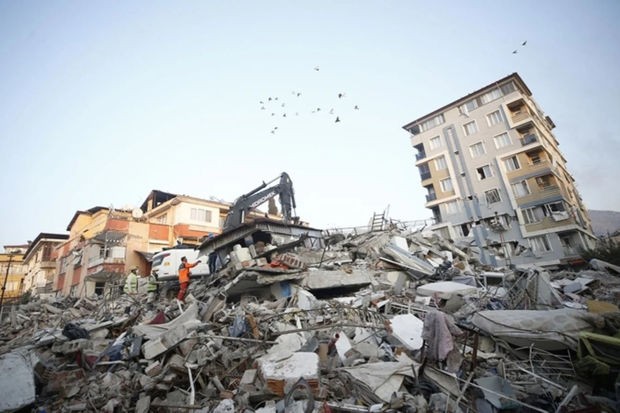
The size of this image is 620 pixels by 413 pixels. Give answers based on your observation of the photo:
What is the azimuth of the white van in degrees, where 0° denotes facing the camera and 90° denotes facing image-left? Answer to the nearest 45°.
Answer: approximately 45°

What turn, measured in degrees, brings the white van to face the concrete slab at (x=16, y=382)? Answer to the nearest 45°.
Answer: approximately 45° to its left

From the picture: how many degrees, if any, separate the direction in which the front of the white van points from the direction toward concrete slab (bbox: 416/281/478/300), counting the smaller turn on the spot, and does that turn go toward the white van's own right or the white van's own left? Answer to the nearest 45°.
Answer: approximately 90° to the white van's own left

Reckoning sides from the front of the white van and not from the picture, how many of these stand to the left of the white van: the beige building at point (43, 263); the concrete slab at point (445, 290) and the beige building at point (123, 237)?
1

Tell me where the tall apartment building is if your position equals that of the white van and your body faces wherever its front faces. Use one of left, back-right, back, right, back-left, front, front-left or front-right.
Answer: back-right

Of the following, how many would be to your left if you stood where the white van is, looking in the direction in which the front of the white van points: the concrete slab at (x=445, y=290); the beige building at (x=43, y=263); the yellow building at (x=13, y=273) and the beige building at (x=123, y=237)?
1
